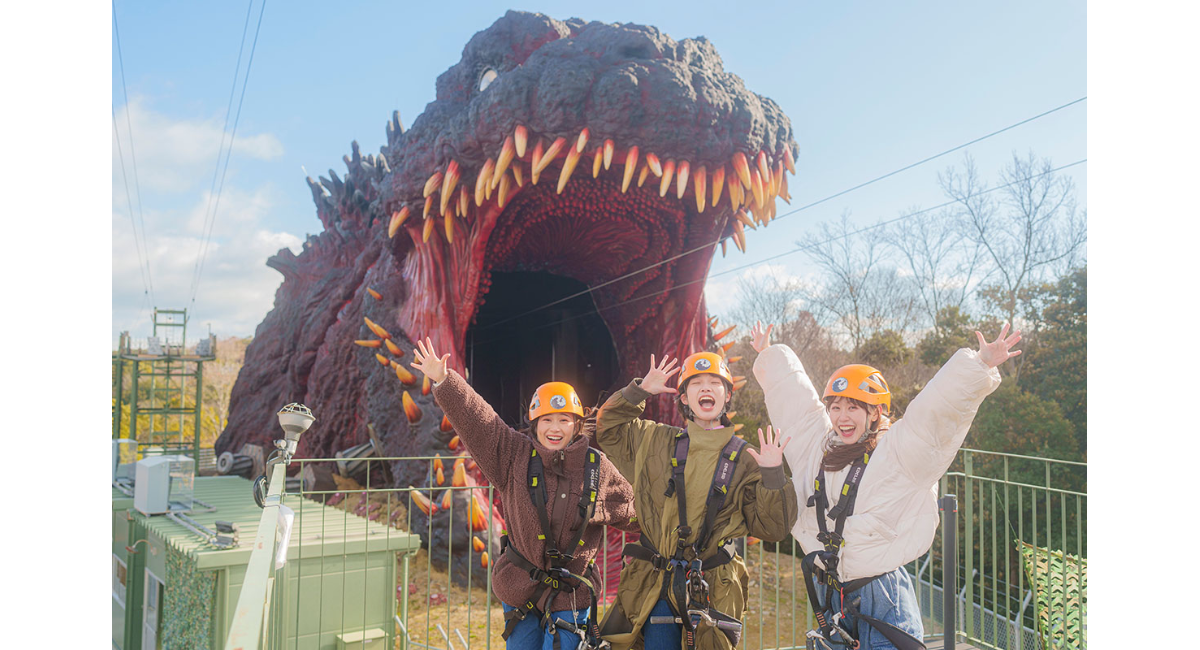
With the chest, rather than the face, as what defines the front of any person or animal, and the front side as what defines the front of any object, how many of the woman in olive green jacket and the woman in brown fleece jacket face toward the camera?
2

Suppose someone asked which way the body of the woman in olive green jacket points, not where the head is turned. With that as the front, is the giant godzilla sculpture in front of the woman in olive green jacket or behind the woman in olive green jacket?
behind
